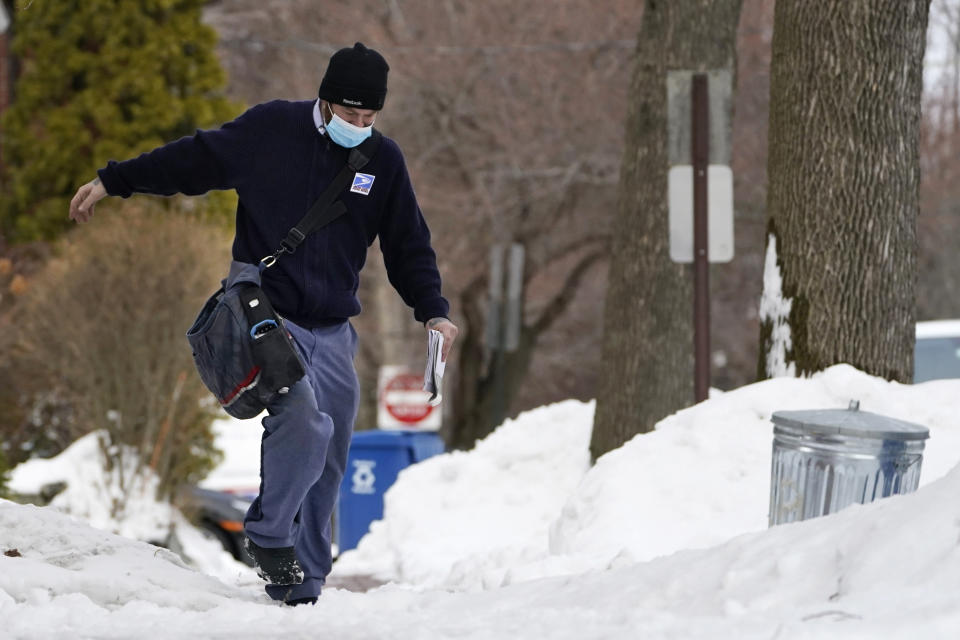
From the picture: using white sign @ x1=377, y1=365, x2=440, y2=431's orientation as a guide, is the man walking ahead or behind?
ahead

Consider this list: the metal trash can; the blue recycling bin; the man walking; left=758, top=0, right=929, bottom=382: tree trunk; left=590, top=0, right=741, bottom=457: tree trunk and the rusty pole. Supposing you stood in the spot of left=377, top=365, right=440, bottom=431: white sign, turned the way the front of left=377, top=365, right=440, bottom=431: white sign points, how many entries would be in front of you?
6

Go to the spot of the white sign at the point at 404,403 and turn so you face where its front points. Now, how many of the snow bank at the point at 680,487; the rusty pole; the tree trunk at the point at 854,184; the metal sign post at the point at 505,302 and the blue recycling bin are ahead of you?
4

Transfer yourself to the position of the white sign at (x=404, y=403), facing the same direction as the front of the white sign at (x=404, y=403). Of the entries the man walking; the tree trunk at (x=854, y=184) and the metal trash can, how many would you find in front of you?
3

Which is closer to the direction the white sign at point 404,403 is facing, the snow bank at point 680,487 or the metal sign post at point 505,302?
the snow bank

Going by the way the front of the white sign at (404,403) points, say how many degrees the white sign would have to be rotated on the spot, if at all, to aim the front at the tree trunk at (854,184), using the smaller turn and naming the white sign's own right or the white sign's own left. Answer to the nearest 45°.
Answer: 0° — it already faces it

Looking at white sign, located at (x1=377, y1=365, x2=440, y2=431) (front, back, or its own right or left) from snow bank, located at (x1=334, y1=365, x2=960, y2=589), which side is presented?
front

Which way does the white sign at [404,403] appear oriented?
toward the camera

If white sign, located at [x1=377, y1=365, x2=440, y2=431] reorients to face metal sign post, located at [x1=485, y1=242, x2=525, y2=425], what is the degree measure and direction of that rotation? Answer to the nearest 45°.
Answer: approximately 135° to its left

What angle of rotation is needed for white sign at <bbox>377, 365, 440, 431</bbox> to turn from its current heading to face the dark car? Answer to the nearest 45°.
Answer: approximately 45° to its right

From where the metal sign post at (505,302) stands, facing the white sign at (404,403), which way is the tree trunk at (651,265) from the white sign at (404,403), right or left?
left

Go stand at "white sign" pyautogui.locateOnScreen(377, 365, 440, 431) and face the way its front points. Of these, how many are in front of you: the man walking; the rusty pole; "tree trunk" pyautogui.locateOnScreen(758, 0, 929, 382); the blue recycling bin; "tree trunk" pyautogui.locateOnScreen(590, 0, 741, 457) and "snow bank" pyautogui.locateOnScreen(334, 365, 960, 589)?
6

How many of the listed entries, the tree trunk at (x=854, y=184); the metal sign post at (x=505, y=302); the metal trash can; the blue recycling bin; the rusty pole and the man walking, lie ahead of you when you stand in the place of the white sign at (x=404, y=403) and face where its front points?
5

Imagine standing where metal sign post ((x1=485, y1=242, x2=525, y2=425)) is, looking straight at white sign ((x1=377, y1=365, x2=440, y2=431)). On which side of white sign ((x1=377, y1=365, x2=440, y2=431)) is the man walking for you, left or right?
left
